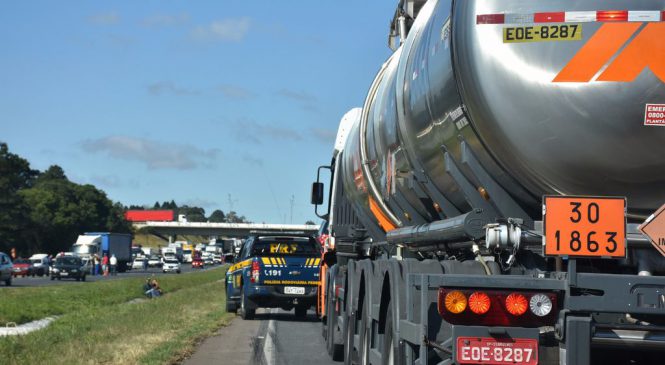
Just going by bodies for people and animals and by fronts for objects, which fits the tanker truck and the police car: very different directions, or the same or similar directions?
same or similar directions

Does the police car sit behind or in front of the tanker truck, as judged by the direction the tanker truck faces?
in front

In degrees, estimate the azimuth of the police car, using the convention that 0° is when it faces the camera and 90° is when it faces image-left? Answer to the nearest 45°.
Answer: approximately 180°

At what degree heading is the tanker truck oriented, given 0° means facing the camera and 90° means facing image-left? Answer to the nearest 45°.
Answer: approximately 180°

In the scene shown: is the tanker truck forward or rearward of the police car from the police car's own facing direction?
rearward

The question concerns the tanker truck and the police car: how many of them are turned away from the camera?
2
